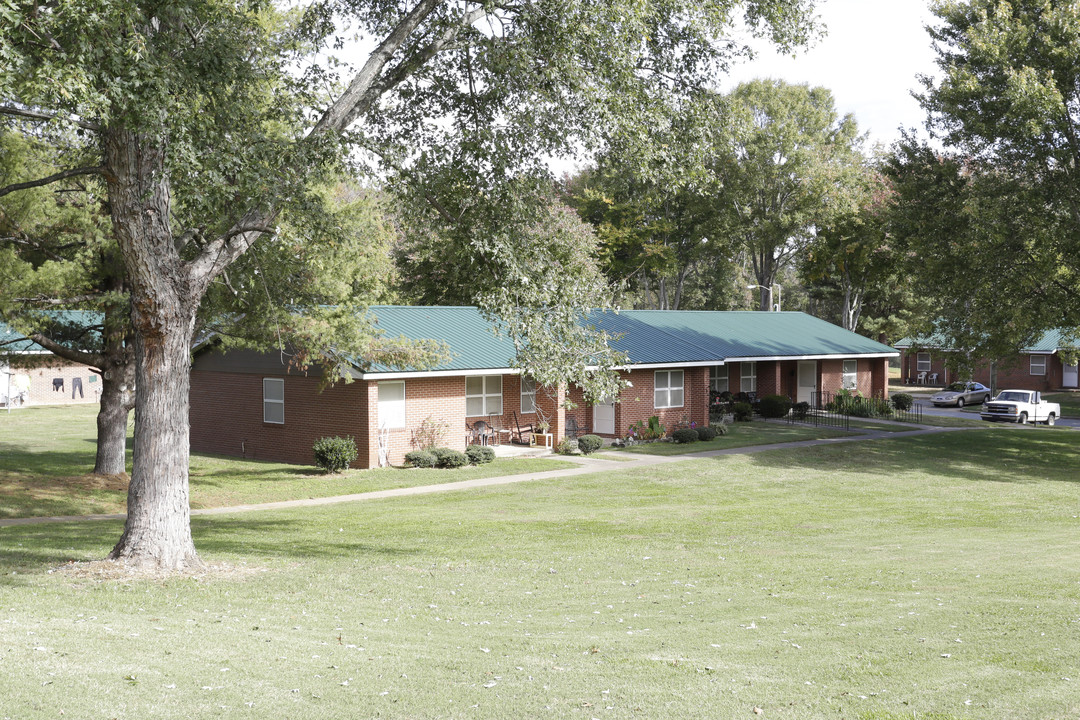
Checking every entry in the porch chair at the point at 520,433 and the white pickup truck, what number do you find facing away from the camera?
0

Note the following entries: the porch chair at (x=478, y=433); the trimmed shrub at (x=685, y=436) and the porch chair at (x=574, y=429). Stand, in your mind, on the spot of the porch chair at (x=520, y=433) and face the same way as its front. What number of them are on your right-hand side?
1

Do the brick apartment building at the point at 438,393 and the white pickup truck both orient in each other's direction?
no

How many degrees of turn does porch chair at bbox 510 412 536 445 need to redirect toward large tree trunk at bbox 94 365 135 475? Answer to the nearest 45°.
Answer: approximately 90° to its right

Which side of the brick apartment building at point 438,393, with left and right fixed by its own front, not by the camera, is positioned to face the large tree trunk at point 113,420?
right

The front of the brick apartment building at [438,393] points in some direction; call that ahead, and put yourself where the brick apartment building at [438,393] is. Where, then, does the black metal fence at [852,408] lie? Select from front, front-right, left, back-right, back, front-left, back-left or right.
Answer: left

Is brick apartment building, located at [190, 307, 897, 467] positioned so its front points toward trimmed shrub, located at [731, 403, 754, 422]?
no

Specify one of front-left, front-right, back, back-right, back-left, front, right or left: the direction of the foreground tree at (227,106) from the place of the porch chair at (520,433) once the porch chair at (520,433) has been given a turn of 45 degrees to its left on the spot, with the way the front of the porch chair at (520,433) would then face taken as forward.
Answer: right

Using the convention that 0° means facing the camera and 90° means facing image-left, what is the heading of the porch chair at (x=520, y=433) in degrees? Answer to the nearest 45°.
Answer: approximately 315°

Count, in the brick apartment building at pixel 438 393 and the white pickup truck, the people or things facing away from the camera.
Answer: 0

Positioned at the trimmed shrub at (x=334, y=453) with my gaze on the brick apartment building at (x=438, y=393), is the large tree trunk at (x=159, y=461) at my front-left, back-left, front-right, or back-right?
back-right

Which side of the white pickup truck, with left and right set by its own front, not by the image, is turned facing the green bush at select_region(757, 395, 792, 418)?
front

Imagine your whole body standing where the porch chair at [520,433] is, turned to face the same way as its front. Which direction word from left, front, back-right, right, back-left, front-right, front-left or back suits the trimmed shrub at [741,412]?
left

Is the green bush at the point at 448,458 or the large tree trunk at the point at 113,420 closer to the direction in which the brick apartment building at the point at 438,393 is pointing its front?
the green bush

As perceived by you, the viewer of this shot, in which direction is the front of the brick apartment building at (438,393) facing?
facing the viewer and to the right of the viewer

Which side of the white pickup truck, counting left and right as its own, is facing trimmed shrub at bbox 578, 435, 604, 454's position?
front

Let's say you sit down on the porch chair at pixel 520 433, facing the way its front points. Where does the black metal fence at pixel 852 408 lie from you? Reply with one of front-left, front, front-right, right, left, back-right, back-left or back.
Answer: left

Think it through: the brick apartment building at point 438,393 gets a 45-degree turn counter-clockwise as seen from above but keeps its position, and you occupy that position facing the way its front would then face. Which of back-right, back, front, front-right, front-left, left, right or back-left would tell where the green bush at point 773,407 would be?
front-left
